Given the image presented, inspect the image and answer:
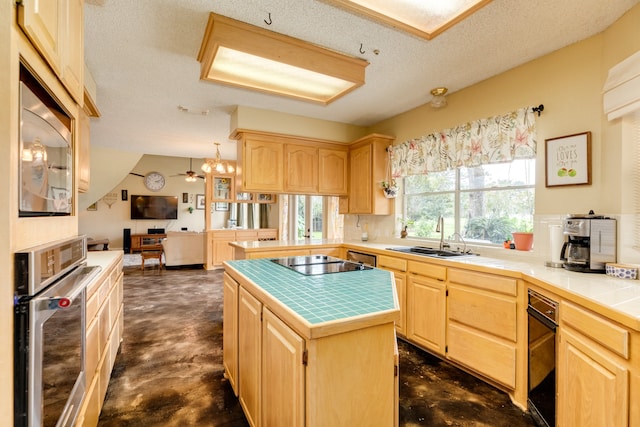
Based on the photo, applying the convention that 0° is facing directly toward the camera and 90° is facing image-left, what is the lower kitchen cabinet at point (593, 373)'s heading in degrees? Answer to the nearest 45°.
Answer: approximately 45°

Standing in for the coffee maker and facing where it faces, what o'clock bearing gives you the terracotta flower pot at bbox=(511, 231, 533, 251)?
The terracotta flower pot is roughly at 3 o'clock from the coffee maker.

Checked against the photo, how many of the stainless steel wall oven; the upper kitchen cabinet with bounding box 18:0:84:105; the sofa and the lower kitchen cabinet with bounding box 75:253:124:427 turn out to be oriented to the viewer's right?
3

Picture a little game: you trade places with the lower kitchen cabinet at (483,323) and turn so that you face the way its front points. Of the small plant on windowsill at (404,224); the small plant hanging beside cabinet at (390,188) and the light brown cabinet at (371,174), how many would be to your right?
3

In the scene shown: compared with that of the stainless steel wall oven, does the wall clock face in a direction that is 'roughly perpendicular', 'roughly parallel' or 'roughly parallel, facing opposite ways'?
roughly perpendicular

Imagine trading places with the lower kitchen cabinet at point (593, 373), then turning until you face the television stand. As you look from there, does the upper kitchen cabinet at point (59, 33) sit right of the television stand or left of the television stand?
left
